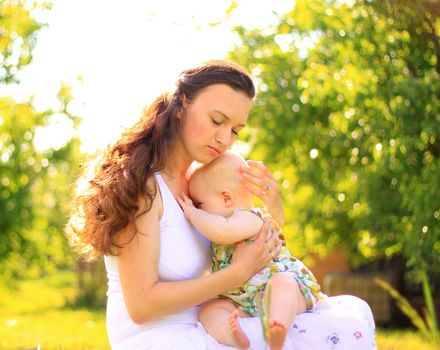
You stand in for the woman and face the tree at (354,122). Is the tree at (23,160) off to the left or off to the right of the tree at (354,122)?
left

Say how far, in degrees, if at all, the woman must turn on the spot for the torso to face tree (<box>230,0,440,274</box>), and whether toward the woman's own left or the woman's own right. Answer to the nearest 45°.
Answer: approximately 90° to the woman's own left

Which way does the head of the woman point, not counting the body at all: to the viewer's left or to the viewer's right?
to the viewer's right
